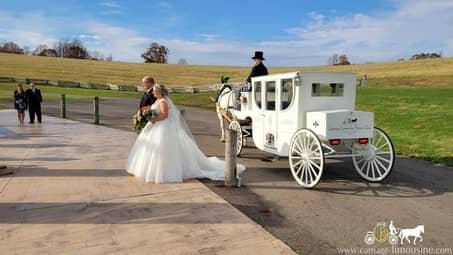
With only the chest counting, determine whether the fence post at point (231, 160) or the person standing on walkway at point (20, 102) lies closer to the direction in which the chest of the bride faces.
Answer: the person standing on walkway

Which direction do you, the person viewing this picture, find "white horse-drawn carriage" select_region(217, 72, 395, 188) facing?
facing away from the viewer and to the left of the viewer

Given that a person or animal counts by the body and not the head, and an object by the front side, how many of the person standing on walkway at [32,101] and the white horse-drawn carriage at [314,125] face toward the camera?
1

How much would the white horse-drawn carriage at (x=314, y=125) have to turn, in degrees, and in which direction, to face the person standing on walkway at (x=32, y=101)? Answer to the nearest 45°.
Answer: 0° — it already faces them
